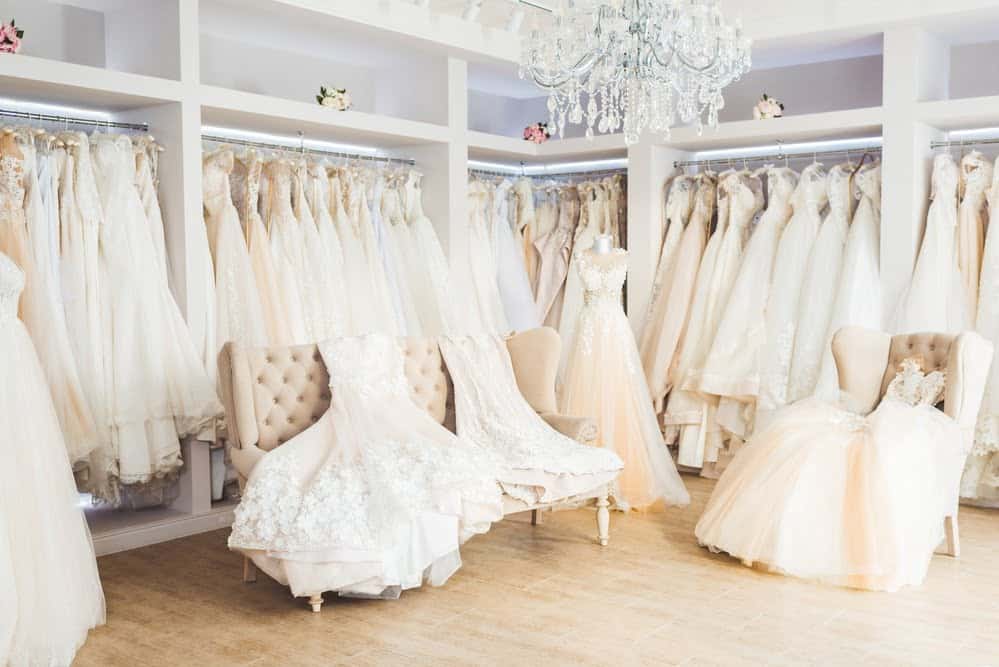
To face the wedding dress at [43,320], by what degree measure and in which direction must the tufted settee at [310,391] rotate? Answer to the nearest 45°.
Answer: approximately 135° to its right

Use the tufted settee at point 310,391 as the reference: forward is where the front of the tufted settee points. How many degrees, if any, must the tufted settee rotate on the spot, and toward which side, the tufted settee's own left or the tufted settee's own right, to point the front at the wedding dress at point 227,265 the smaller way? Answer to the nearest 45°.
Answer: approximately 180°

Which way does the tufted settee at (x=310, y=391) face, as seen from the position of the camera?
facing the viewer and to the right of the viewer

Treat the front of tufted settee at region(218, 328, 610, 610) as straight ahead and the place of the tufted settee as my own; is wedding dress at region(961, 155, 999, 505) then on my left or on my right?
on my left

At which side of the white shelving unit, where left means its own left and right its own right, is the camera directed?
front
